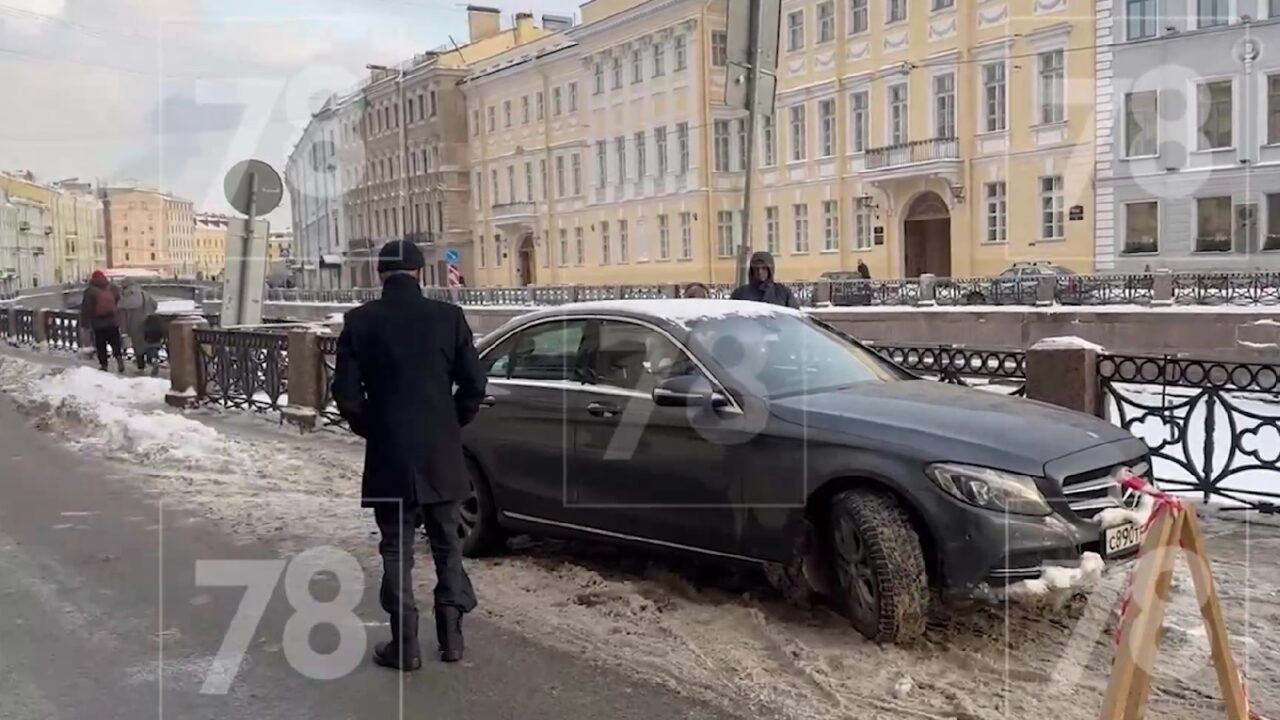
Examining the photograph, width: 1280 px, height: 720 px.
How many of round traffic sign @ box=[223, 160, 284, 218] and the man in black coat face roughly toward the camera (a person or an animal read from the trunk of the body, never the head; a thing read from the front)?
0

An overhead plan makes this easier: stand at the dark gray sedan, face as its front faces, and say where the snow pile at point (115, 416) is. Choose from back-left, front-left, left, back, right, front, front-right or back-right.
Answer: back

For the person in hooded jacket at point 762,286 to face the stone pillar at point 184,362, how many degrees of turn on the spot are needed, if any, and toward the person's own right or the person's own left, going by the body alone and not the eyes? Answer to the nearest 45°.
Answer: approximately 135° to the person's own right

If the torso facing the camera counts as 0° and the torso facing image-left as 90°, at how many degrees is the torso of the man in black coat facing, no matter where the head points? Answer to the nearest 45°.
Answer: approximately 180°

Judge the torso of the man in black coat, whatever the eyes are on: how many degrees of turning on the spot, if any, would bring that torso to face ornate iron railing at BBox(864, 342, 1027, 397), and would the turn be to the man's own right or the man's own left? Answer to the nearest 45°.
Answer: approximately 45° to the man's own right

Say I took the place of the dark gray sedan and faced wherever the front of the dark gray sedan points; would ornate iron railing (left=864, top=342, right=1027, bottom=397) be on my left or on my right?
on my left

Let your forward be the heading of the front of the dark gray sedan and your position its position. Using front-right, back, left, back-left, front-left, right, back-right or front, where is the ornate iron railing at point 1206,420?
left

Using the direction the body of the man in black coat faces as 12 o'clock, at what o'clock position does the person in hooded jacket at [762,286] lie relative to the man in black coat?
The person in hooded jacket is roughly at 1 o'clock from the man in black coat.

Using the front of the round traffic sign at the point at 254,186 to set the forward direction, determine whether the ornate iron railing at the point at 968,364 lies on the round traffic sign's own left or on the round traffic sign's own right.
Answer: on the round traffic sign's own right

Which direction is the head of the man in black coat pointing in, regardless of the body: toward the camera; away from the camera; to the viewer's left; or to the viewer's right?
away from the camera

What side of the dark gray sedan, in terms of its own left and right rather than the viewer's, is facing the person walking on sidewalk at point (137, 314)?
back

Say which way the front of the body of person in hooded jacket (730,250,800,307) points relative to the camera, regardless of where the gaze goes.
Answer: toward the camera

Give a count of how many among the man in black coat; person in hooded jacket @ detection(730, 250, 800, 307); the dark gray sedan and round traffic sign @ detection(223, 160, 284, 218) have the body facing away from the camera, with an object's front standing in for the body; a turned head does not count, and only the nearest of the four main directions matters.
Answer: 2

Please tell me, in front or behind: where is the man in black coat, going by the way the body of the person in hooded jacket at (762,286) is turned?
in front

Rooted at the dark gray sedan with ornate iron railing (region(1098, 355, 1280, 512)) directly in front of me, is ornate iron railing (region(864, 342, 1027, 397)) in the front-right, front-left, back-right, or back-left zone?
front-left

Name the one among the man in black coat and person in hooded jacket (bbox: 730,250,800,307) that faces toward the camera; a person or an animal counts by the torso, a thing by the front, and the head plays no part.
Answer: the person in hooded jacket

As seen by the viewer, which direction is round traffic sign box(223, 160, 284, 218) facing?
away from the camera

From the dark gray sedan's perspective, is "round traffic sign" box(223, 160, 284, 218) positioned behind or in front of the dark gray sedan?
behind
